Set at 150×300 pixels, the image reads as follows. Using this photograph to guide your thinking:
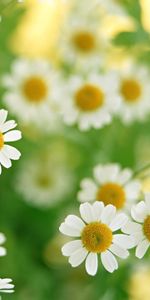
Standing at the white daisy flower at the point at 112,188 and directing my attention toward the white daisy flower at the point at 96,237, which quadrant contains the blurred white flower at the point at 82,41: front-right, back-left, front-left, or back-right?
back-right

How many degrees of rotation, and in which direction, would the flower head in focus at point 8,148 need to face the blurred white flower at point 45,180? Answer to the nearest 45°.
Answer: approximately 180°

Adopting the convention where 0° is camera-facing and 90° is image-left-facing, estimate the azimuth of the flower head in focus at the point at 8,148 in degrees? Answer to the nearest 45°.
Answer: approximately 0°
